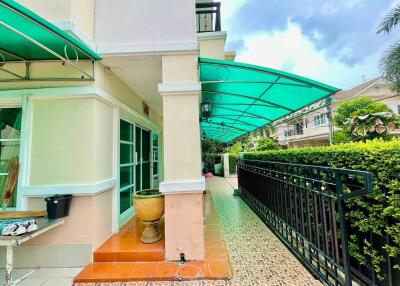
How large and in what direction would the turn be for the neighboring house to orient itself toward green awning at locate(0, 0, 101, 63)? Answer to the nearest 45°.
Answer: approximately 45° to its left

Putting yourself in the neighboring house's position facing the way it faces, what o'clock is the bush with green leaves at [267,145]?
The bush with green leaves is roughly at 12 o'clock from the neighboring house.

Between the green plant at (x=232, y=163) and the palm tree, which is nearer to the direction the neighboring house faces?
the green plant

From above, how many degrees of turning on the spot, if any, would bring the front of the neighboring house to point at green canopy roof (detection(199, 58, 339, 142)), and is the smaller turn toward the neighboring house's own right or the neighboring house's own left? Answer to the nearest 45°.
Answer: approximately 45° to the neighboring house's own left

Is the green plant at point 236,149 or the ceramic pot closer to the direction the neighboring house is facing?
the green plant

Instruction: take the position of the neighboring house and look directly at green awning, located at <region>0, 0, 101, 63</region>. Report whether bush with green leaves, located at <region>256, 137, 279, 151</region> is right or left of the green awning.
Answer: right

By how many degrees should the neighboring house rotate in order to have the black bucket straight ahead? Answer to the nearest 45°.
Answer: approximately 45° to its left

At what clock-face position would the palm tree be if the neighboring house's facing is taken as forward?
The palm tree is roughly at 10 o'clock from the neighboring house.

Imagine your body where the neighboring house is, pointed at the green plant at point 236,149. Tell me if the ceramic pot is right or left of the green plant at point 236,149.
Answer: left

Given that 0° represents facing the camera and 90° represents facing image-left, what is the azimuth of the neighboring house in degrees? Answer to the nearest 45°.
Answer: approximately 45°
